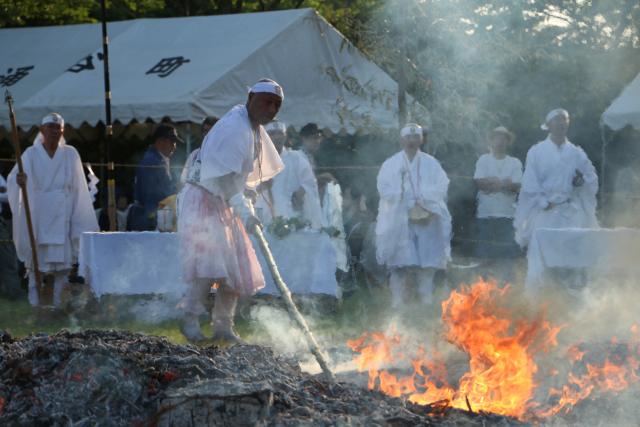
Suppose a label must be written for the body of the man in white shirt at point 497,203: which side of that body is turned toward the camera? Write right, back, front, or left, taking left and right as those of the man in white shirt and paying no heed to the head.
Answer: front

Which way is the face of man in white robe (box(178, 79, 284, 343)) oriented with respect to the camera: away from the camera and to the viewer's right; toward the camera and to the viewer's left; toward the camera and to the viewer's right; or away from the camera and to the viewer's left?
toward the camera and to the viewer's right

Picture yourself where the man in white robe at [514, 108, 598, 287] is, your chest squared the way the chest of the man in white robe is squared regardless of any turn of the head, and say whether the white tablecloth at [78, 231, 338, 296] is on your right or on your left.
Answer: on your right

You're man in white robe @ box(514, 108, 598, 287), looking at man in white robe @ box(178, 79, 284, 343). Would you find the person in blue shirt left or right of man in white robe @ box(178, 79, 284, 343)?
right

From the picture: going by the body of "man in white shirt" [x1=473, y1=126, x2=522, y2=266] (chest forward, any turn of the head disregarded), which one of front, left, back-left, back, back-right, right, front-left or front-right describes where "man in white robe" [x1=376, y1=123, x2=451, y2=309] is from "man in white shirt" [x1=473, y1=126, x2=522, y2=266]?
front-right

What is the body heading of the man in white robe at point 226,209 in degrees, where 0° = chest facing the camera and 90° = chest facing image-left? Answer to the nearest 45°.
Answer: approximately 315°

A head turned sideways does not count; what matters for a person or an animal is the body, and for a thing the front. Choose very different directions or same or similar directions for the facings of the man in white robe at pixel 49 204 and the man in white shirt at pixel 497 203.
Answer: same or similar directions

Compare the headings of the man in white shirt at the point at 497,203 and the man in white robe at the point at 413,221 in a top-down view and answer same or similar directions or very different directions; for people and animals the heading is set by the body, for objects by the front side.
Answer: same or similar directions

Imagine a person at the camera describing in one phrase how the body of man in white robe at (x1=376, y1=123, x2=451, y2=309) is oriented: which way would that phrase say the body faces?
toward the camera

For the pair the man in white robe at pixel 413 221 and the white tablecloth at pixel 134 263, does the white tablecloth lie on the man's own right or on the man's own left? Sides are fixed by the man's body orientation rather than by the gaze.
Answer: on the man's own right

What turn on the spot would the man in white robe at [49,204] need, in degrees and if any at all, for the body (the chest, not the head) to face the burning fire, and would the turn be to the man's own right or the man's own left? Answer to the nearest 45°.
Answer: approximately 45° to the man's own left

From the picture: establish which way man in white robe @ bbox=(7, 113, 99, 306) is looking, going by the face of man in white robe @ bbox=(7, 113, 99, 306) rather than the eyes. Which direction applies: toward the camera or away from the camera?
toward the camera

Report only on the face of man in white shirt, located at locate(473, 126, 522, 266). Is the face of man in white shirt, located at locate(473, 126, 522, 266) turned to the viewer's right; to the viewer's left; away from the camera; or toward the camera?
toward the camera
